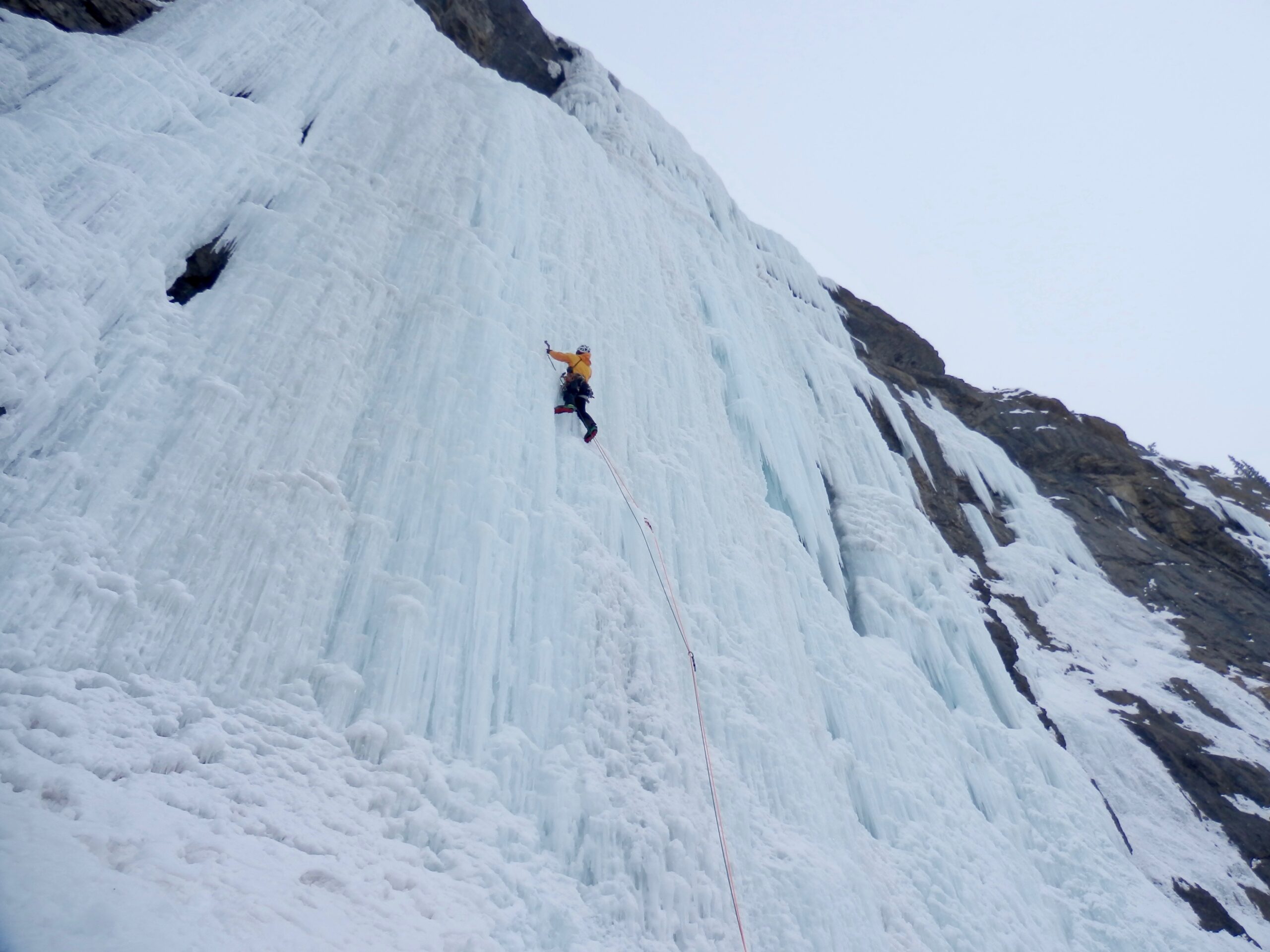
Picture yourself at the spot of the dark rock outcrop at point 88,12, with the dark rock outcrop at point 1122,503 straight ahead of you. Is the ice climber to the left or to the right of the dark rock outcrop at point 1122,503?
right

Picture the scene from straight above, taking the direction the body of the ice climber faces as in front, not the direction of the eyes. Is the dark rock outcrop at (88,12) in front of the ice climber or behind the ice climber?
in front

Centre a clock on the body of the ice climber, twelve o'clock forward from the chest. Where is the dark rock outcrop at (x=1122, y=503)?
The dark rock outcrop is roughly at 3 o'clock from the ice climber.

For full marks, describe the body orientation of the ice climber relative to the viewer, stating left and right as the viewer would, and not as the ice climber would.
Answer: facing away from the viewer and to the left of the viewer

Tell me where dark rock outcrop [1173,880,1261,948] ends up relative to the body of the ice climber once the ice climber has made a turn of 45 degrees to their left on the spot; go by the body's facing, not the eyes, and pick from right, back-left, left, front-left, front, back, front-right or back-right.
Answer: back
